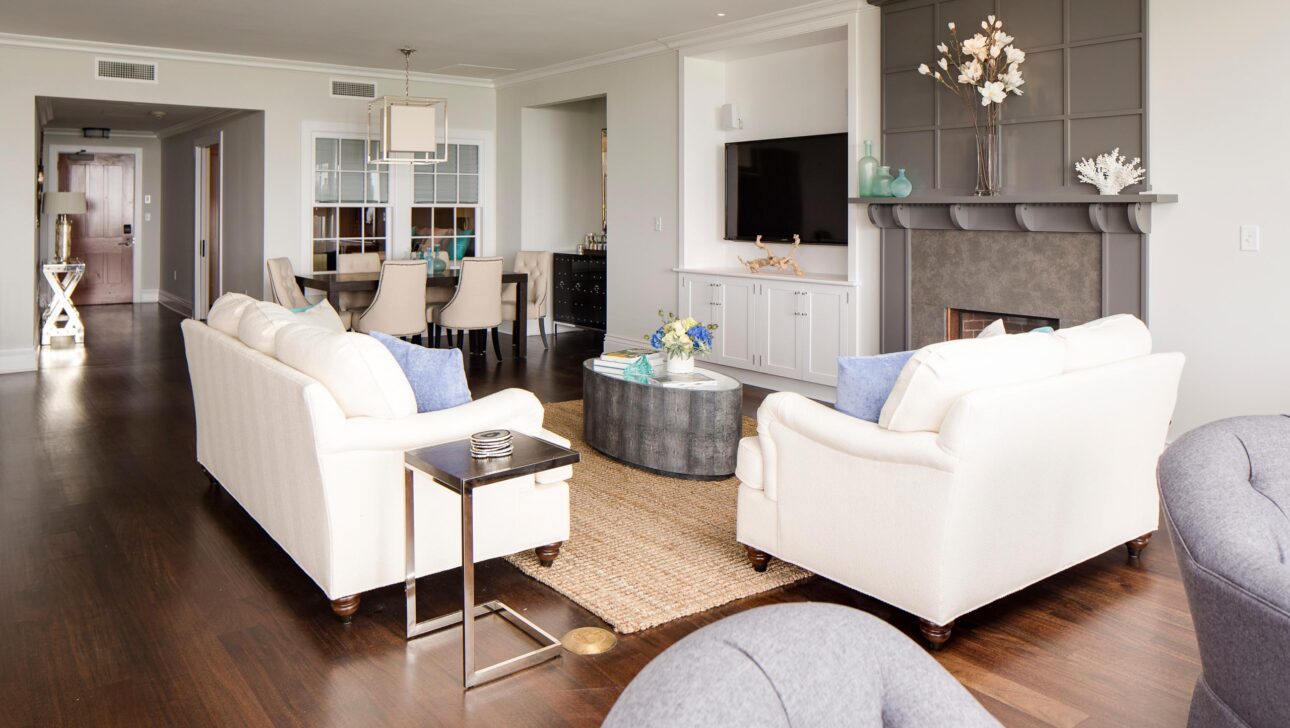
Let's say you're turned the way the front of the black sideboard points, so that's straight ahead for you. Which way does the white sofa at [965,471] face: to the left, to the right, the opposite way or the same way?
to the right

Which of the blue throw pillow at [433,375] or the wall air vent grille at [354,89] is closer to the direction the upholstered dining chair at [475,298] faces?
the wall air vent grille

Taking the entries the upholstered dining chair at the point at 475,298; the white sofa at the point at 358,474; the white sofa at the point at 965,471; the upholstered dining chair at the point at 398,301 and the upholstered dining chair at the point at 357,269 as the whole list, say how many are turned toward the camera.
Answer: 1

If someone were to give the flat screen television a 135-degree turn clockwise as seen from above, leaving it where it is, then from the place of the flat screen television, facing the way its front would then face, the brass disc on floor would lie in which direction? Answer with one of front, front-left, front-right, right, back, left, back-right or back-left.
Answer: back

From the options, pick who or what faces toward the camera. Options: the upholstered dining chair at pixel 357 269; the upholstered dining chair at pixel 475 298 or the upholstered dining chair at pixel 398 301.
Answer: the upholstered dining chair at pixel 357 269

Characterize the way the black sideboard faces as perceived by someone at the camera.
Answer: facing the viewer and to the left of the viewer

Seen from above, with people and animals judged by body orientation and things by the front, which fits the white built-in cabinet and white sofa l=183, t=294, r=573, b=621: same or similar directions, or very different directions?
very different directions

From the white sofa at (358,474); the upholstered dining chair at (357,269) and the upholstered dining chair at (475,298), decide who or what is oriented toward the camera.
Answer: the upholstered dining chair at (357,269)
